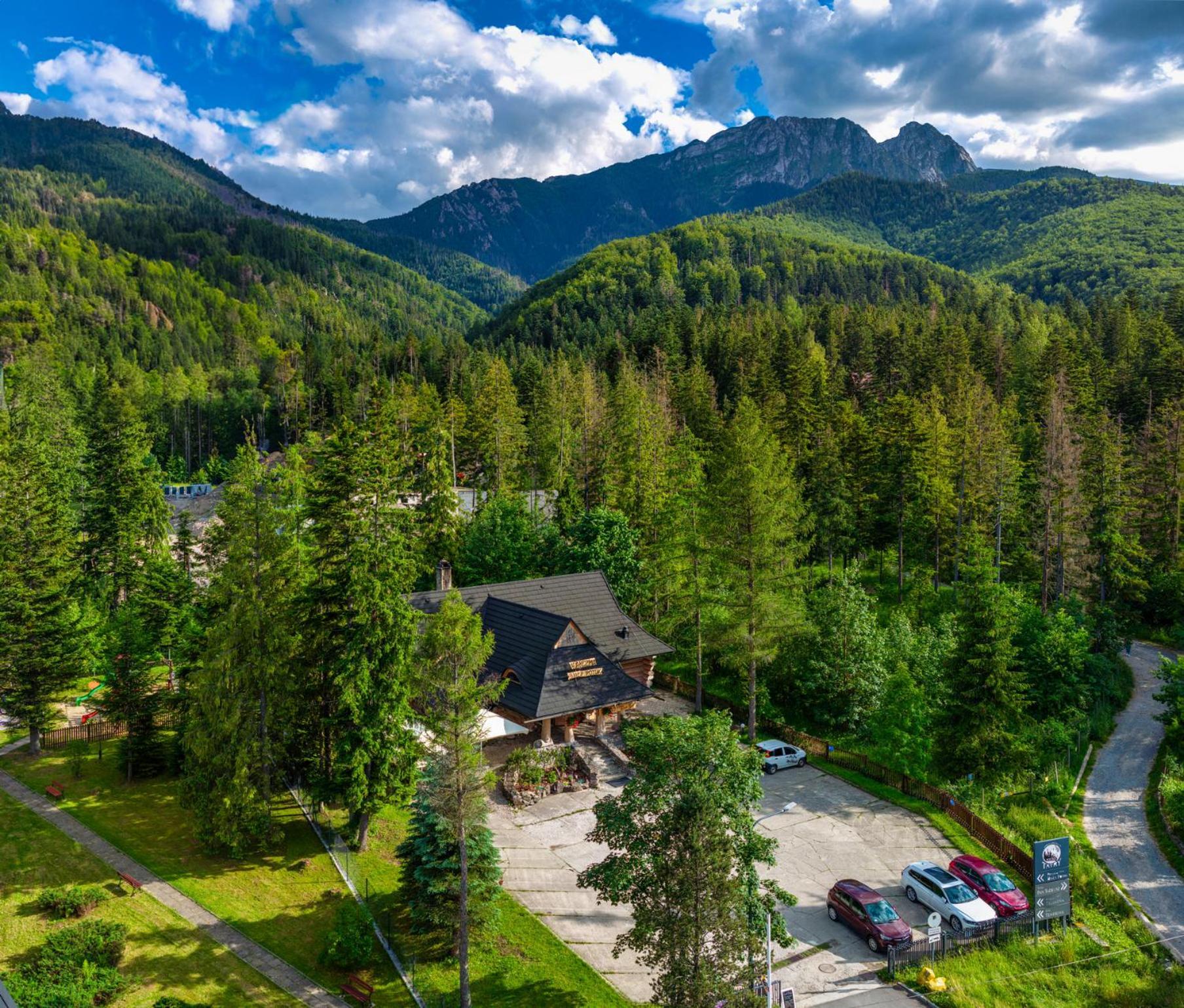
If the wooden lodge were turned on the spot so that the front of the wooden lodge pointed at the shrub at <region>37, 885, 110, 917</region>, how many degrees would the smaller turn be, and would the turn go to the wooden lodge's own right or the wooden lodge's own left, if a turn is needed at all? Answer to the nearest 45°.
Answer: approximately 90° to the wooden lodge's own right

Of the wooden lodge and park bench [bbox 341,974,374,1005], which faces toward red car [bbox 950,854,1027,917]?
the wooden lodge

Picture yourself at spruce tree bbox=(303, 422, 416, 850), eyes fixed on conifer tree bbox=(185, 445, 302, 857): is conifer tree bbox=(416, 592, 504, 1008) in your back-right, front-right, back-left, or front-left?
back-left

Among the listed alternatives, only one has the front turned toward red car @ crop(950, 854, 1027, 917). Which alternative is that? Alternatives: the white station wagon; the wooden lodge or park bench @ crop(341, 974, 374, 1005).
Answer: the wooden lodge

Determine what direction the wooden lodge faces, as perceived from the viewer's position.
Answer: facing the viewer and to the right of the viewer

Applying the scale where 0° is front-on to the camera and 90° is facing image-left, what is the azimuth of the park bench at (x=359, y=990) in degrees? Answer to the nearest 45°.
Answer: approximately 45°

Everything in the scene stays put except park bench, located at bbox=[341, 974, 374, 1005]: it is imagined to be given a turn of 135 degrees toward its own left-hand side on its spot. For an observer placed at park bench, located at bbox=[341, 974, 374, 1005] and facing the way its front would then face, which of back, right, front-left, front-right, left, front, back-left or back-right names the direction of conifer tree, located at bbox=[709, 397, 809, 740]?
front-left

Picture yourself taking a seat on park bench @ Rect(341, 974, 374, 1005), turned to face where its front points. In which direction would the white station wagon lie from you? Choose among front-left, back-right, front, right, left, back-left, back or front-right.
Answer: back-left

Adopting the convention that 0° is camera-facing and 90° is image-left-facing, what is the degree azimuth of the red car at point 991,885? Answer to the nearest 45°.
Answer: approximately 315°

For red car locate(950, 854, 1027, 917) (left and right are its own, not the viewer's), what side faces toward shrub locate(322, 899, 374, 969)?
right
